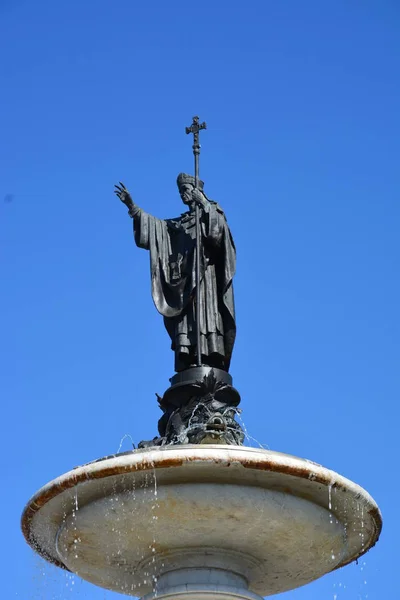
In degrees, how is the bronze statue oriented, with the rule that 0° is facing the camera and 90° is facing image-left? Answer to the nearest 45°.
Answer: approximately 45°
